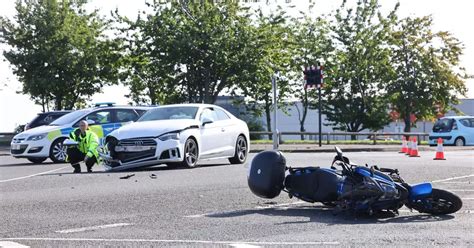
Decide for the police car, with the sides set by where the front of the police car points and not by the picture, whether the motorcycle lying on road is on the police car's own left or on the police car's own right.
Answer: on the police car's own left

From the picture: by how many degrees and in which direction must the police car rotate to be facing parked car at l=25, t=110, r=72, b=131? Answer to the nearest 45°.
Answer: approximately 135° to its right

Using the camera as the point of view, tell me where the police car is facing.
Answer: facing the viewer and to the left of the viewer
